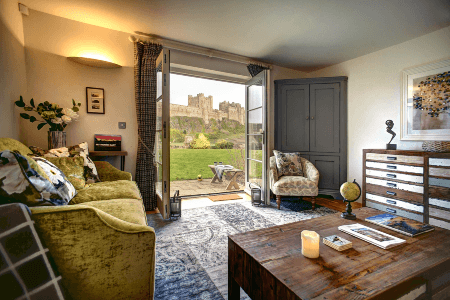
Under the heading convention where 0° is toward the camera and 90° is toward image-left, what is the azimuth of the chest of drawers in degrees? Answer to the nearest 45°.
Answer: approximately 45°

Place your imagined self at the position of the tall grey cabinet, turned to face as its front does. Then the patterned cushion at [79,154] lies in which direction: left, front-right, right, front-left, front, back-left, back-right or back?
front-right

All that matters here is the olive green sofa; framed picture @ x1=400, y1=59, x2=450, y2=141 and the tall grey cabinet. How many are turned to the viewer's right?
1

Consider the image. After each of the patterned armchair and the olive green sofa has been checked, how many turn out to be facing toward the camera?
1

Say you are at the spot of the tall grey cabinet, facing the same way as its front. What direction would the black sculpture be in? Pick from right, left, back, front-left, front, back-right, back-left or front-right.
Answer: front-left

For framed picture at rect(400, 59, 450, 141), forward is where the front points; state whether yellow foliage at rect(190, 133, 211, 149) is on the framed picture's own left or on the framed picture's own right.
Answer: on the framed picture's own right

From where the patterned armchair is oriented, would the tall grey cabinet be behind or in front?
behind

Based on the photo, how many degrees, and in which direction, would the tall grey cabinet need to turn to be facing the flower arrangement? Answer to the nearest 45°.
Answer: approximately 45° to its right

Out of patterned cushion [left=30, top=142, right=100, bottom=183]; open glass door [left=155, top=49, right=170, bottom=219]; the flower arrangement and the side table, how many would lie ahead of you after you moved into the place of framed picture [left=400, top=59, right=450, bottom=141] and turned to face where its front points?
4

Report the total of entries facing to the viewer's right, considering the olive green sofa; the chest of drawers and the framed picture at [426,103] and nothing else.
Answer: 1

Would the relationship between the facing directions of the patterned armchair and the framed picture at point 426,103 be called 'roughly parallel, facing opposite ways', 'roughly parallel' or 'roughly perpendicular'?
roughly perpendicular

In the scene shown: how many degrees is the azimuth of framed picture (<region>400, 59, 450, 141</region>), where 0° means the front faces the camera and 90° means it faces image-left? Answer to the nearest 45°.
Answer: approximately 45°

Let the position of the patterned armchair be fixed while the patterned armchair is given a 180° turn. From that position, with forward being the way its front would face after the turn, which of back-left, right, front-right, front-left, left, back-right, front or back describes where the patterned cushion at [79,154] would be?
back-left

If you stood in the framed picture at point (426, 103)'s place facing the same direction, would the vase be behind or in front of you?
in front

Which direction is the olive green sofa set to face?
to the viewer's right

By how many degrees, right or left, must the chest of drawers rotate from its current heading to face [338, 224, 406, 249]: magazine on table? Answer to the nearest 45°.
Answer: approximately 45° to its left
